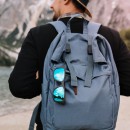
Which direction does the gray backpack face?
toward the camera
